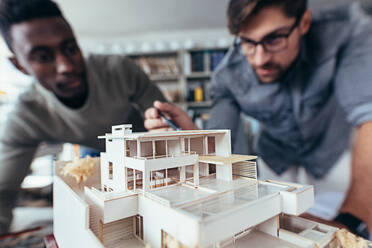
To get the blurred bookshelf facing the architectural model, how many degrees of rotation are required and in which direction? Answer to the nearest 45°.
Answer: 0° — it already faces it

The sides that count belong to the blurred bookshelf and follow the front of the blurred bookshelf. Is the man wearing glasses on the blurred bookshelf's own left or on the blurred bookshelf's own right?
on the blurred bookshelf's own left

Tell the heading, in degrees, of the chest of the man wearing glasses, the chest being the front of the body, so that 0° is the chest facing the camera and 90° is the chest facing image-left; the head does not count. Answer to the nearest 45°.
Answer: approximately 45°

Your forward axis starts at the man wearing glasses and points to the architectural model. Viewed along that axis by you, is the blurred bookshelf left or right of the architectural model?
right

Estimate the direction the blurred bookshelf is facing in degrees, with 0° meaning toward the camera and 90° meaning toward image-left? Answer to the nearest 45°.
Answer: approximately 0°

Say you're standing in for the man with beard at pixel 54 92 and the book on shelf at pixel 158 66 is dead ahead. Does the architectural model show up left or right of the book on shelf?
right
